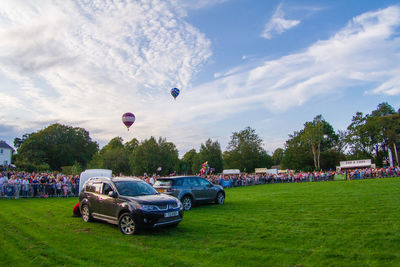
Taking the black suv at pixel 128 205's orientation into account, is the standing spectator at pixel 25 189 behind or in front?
behind

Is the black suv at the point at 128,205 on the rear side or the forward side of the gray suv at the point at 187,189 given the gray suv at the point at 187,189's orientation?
on the rear side

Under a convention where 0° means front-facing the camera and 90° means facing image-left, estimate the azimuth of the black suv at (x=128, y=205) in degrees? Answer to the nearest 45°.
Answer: approximately 315°

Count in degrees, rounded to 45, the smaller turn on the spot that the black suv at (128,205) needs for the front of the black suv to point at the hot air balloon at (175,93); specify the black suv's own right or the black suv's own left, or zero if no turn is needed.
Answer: approximately 135° to the black suv's own left

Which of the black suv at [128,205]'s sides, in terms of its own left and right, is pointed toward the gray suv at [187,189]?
left

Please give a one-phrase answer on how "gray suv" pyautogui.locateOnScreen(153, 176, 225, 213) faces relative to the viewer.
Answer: facing away from the viewer and to the right of the viewer

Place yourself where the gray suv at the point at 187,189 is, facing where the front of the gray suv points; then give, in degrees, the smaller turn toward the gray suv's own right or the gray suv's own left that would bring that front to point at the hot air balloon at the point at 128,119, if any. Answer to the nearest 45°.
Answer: approximately 45° to the gray suv's own left
